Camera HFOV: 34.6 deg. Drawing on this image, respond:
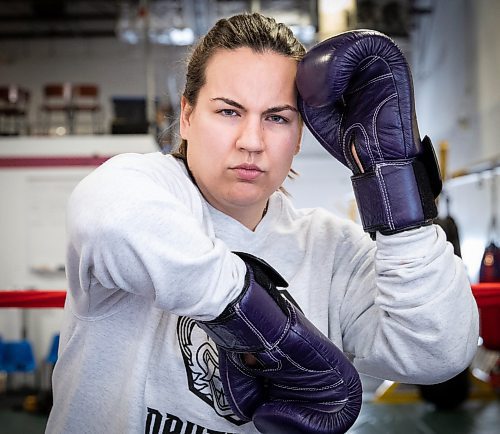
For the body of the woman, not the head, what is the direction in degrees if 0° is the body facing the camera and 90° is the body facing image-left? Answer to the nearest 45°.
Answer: approximately 315°

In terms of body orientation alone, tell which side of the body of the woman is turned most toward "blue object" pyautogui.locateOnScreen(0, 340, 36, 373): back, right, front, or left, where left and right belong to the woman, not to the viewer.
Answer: back

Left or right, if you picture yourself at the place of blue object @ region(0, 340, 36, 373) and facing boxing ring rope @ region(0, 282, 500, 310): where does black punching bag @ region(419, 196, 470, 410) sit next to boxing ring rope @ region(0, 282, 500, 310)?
left

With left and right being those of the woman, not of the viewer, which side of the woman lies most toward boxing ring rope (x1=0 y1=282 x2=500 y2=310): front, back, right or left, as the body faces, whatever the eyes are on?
back
